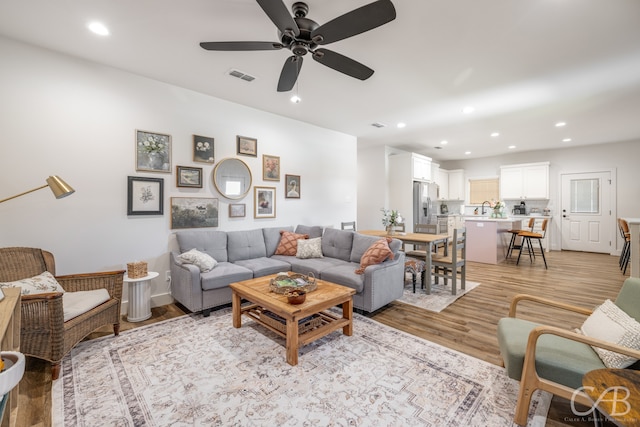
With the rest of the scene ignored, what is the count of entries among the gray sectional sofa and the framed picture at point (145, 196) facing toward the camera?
2

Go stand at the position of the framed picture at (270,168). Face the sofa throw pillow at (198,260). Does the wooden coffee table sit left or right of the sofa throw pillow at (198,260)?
left

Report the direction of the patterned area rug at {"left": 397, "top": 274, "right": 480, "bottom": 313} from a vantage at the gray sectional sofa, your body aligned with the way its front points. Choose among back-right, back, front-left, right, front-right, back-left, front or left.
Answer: left

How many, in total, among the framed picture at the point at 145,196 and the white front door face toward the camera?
2

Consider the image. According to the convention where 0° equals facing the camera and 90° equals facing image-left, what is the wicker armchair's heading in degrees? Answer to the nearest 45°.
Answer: approximately 315°

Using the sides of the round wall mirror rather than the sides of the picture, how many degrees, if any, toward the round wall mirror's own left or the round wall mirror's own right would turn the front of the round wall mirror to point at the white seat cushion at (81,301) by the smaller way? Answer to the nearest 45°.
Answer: approximately 90° to the round wall mirror's own right

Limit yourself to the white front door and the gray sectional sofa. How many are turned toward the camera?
2

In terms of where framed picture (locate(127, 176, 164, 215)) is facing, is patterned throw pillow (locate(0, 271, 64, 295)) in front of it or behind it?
in front

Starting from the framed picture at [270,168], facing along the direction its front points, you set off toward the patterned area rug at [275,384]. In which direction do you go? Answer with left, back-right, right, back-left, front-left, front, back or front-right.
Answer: front-right

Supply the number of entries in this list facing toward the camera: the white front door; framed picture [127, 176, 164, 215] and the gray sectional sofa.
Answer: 3

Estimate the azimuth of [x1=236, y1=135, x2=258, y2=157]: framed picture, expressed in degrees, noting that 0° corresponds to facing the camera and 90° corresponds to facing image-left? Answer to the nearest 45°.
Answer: approximately 315°

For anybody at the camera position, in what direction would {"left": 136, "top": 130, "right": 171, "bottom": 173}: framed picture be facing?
facing the viewer and to the right of the viewer

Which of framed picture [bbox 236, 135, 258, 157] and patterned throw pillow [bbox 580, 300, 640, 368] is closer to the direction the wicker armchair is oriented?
the patterned throw pillow

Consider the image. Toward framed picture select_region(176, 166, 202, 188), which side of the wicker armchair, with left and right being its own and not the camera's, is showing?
left

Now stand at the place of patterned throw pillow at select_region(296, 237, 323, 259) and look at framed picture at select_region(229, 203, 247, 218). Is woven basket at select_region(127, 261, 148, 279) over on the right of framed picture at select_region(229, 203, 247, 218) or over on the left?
left
